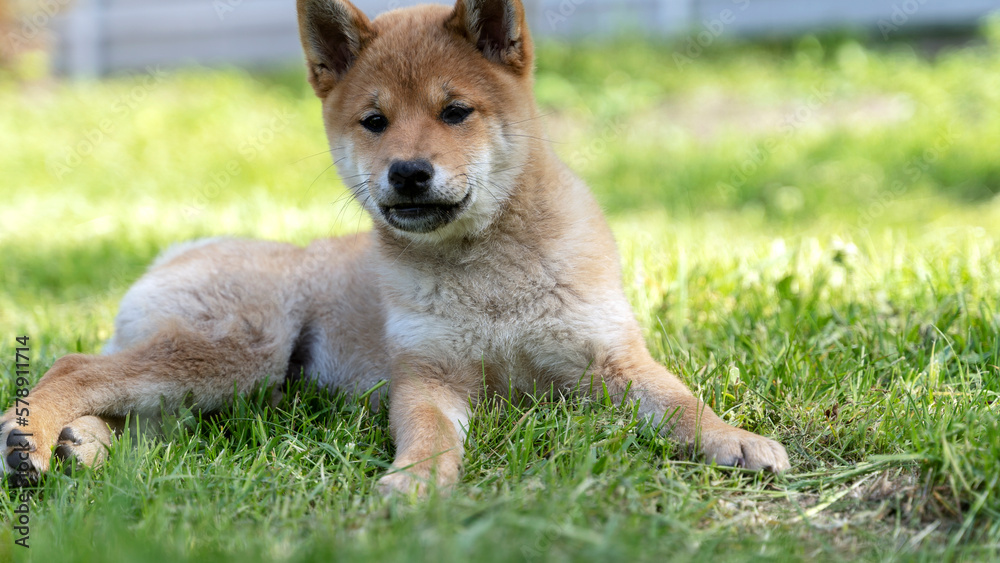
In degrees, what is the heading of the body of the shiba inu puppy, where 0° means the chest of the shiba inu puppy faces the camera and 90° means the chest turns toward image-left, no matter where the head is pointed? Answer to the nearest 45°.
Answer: approximately 315°
